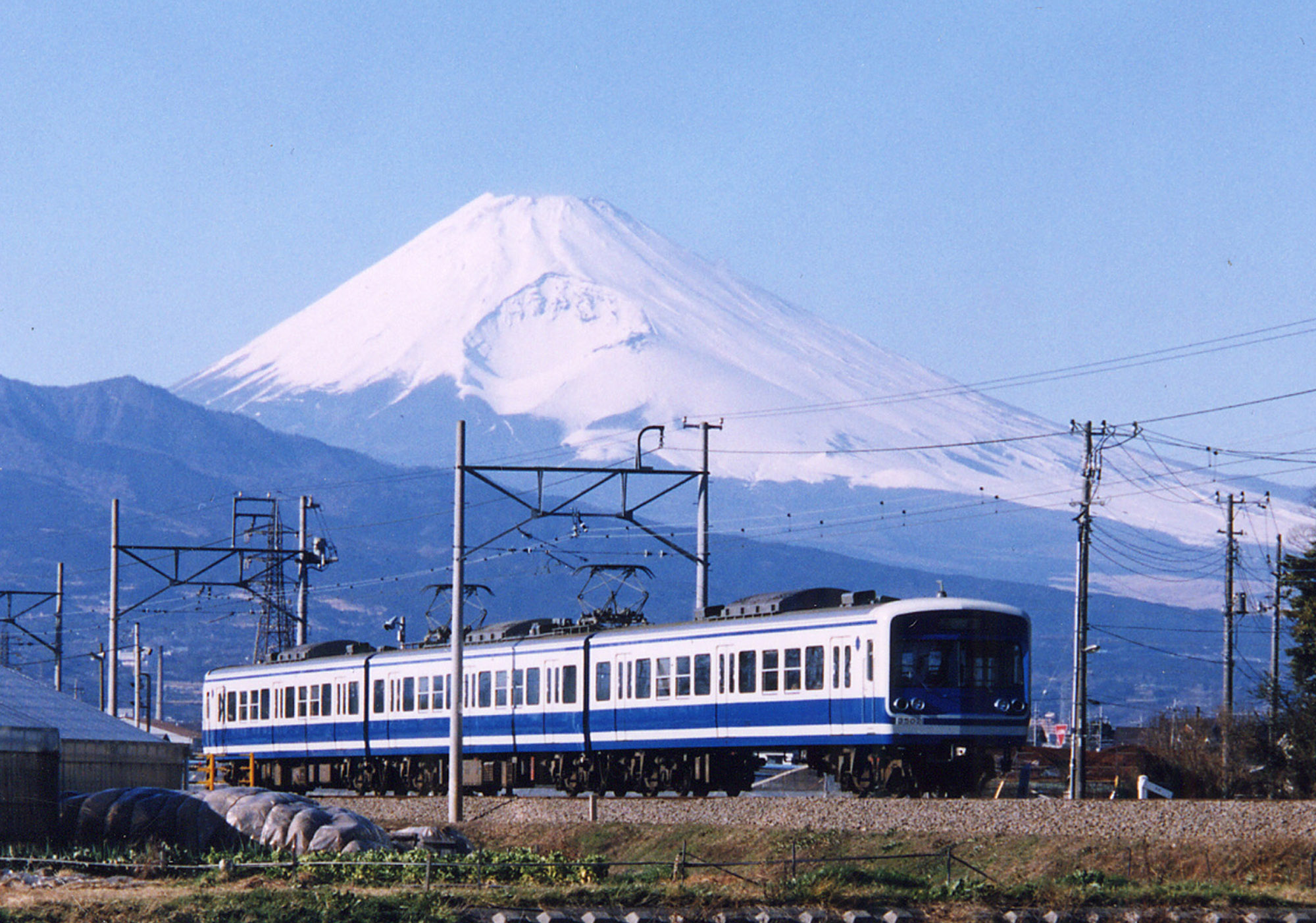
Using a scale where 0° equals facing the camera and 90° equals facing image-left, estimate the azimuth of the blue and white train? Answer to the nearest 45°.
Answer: approximately 315°

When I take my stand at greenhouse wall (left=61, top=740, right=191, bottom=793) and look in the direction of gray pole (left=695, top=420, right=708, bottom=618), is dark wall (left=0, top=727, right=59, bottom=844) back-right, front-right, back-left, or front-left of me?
back-right

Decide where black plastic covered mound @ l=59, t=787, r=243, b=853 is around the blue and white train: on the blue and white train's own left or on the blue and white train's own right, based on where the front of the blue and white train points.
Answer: on the blue and white train's own right

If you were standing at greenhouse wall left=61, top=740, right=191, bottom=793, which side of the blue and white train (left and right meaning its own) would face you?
back

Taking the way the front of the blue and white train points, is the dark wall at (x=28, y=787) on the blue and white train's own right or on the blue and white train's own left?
on the blue and white train's own right
